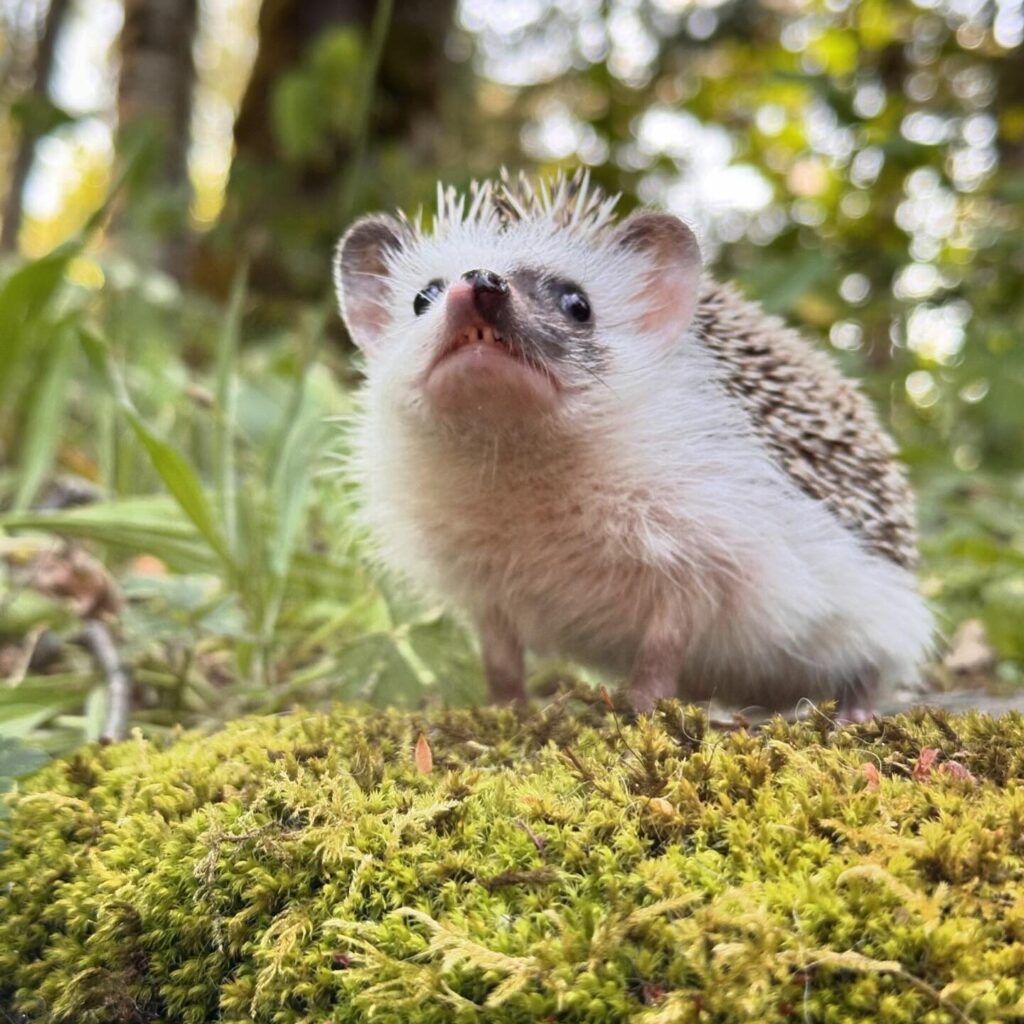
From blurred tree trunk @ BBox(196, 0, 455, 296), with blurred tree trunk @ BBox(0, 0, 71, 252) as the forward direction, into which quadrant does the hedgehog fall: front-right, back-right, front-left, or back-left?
back-left

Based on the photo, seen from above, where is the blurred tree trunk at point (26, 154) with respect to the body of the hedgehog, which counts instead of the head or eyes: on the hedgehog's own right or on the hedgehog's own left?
on the hedgehog's own right

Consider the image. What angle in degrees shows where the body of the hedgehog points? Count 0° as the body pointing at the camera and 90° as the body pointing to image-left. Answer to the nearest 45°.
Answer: approximately 45°

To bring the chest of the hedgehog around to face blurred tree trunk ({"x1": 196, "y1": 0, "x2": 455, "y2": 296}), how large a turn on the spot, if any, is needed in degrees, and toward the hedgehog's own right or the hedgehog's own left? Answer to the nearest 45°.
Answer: approximately 90° to the hedgehog's own right

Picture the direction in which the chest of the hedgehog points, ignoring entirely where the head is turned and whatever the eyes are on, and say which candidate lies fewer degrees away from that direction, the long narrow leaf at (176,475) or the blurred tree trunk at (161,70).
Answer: the long narrow leaf

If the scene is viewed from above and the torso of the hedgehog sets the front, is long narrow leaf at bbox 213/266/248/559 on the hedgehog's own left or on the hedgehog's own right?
on the hedgehog's own right

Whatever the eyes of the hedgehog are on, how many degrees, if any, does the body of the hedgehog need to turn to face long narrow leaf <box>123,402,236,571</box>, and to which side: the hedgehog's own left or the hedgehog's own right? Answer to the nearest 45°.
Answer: approximately 45° to the hedgehog's own right

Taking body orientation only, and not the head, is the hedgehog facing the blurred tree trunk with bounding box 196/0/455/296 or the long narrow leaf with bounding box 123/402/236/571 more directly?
the long narrow leaf

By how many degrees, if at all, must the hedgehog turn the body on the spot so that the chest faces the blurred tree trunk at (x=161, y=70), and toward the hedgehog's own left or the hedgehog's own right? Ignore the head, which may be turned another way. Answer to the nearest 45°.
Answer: approximately 90° to the hedgehog's own right

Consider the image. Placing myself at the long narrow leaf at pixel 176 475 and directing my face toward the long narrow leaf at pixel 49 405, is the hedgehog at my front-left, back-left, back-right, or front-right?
back-right

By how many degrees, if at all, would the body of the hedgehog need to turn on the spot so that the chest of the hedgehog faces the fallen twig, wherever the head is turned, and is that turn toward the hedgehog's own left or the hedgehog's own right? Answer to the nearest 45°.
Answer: approximately 45° to the hedgehog's own right
